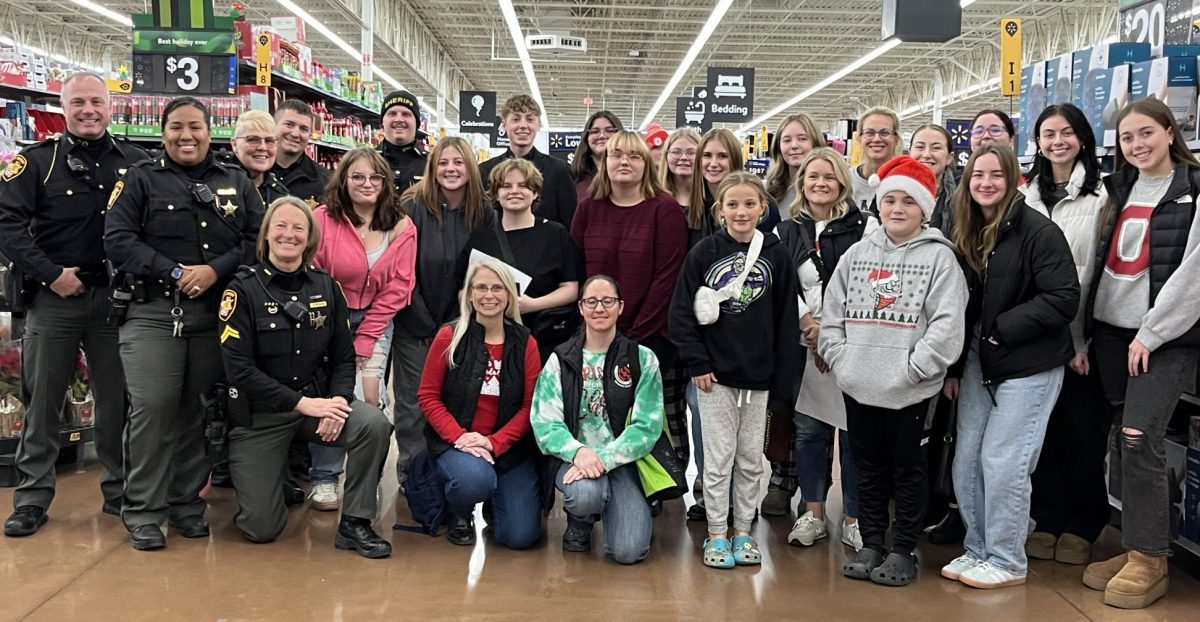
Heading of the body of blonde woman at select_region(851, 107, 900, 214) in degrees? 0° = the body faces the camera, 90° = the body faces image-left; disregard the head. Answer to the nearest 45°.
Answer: approximately 0°

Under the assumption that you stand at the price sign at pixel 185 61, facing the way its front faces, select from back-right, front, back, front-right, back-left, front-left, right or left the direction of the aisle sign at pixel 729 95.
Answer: back-left

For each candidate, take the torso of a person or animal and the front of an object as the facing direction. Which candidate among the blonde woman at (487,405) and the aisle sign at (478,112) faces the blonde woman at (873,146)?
the aisle sign

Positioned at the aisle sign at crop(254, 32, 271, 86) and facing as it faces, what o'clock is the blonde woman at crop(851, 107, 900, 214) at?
The blonde woman is roughly at 11 o'clock from the aisle sign.

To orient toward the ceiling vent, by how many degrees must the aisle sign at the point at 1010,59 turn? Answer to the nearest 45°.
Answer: approximately 135° to its right

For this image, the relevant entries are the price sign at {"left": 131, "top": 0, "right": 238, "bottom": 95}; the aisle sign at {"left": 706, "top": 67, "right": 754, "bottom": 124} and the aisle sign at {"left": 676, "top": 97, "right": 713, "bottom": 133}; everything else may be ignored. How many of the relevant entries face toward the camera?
3

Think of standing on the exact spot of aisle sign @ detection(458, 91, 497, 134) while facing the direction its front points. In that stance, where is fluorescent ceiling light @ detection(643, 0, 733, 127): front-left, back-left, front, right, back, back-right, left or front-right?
left

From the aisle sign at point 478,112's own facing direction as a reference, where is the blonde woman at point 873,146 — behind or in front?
in front

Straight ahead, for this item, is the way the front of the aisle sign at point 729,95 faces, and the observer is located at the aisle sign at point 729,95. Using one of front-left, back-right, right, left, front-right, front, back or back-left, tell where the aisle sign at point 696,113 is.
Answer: back-right

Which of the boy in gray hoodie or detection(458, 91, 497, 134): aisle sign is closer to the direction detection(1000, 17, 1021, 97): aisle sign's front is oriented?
the boy in gray hoodie
